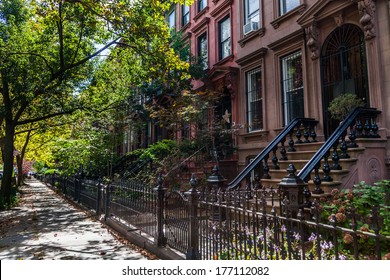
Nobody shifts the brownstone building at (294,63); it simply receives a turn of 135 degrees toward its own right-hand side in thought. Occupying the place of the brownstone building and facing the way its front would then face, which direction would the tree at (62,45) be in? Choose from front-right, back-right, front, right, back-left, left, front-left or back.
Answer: left

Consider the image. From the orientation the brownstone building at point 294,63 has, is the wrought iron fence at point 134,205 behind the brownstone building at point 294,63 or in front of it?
in front

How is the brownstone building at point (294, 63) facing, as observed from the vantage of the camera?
facing the viewer and to the left of the viewer
